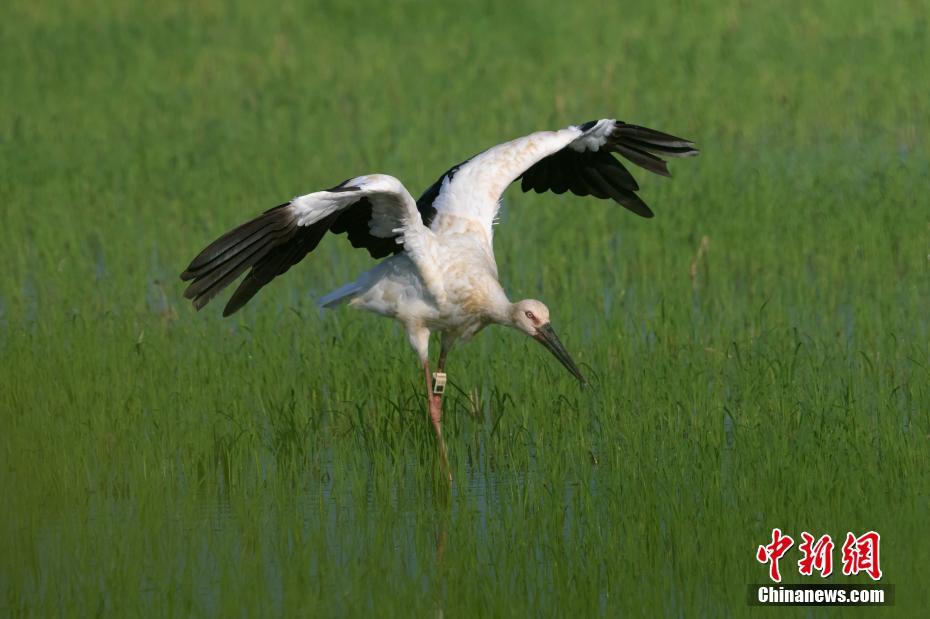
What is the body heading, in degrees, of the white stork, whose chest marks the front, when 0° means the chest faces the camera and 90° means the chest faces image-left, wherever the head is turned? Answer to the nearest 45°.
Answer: approximately 315°
